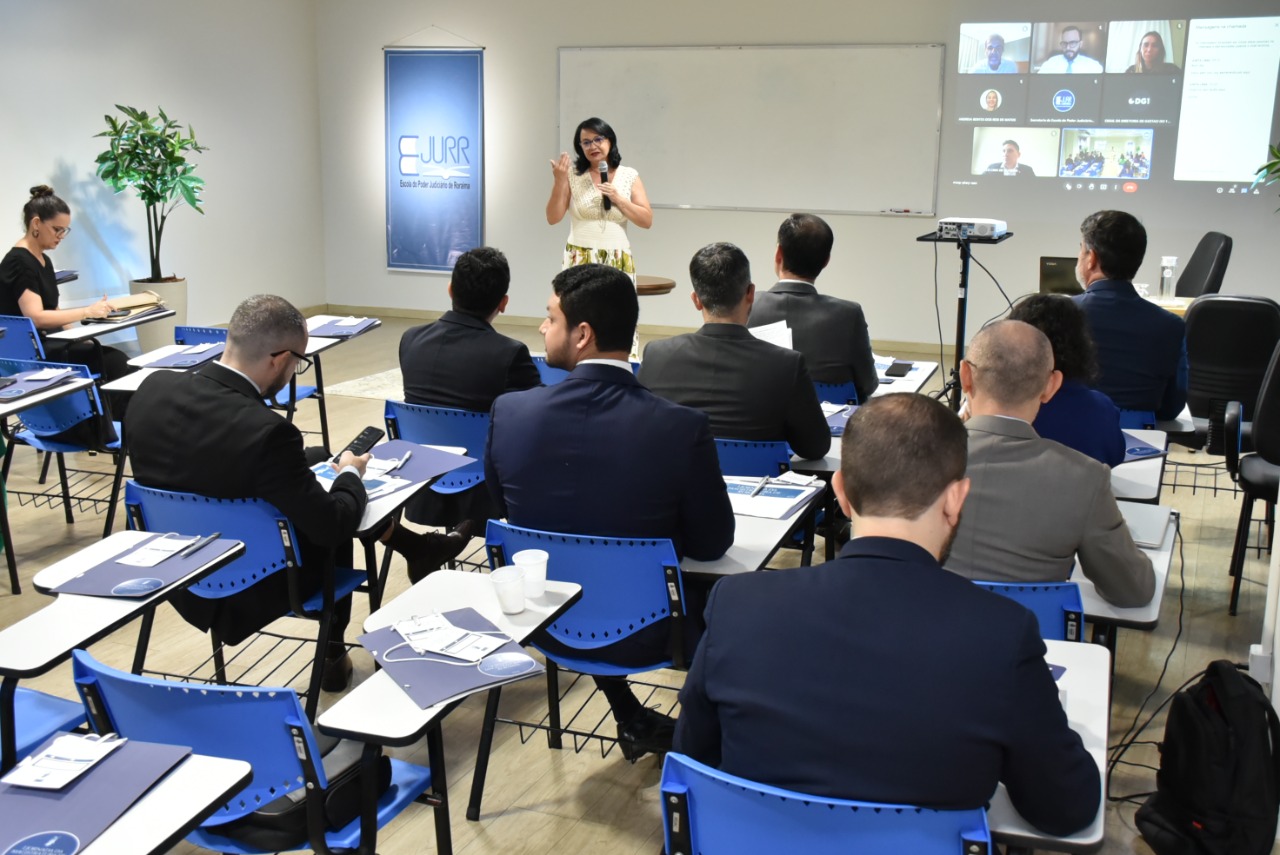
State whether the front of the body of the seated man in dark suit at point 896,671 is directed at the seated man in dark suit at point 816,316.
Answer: yes

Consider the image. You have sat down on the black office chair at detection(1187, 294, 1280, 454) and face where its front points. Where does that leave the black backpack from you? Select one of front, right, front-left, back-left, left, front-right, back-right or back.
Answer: back

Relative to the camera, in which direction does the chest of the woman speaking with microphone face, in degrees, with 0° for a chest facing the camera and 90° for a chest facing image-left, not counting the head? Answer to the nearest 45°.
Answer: approximately 0°

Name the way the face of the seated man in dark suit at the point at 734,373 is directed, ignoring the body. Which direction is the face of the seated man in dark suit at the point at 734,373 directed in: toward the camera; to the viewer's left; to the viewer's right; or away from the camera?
away from the camera

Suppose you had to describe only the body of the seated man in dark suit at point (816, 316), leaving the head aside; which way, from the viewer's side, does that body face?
away from the camera

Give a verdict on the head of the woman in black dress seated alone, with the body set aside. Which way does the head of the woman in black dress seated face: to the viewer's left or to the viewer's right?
to the viewer's right

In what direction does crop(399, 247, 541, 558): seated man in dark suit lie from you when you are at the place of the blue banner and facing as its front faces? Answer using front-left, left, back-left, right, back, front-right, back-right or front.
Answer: front

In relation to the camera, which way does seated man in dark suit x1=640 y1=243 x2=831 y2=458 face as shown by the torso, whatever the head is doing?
away from the camera

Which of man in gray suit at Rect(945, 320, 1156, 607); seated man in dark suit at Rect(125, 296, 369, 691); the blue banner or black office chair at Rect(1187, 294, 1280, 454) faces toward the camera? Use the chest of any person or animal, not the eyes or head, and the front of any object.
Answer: the blue banner

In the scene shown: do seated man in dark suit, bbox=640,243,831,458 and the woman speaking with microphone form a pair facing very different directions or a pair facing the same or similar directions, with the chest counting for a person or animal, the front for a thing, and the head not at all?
very different directions

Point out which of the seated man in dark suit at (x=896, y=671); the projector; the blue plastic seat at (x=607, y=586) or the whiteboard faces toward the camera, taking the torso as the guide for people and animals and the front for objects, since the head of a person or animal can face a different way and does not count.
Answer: the whiteboard

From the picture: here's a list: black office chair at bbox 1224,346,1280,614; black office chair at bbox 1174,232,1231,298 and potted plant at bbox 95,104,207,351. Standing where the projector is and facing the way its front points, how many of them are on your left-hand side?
1

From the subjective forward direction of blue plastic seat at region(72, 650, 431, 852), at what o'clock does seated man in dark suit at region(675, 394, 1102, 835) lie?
The seated man in dark suit is roughly at 3 o'clock from the blue plastic seat.

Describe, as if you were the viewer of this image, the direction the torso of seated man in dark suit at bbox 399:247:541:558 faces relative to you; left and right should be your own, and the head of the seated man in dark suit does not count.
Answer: facing away from the viewer and to the right of the viewer

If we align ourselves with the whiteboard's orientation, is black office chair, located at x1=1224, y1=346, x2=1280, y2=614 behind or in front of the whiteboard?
in front

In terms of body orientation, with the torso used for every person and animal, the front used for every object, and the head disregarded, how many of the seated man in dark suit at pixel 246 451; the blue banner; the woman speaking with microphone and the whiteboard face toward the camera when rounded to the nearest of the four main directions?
3

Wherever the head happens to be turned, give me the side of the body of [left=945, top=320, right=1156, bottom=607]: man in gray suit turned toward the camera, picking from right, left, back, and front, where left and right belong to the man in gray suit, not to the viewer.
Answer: back

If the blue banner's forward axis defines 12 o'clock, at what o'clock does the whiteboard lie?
The whiteboard is roughly at 10 o'clock from the blue banner.
